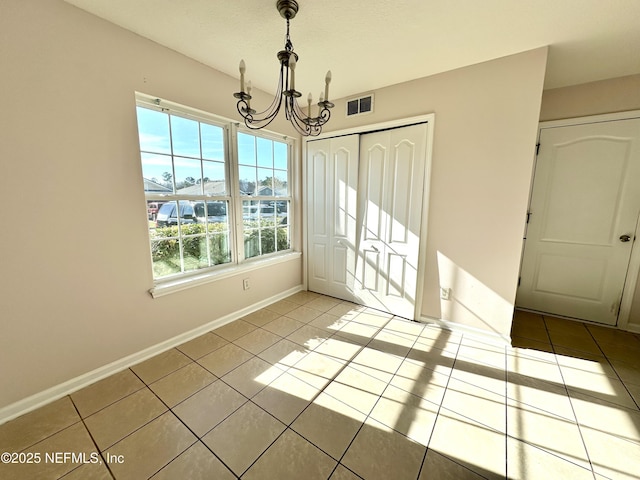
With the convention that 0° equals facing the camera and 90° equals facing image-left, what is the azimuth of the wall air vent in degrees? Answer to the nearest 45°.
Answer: approximately 45°

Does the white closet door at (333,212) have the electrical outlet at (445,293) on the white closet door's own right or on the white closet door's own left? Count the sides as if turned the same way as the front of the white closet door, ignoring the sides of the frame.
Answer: on the white closet door's own left

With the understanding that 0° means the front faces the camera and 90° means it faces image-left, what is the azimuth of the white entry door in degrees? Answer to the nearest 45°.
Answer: approximately 0°

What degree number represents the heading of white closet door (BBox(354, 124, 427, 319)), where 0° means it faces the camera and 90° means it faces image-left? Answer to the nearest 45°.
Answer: approximately 45°

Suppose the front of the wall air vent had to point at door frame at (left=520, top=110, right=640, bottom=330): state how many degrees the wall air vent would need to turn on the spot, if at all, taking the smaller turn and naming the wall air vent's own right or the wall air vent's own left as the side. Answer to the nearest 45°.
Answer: approximately 135° to the wall air vent's own left

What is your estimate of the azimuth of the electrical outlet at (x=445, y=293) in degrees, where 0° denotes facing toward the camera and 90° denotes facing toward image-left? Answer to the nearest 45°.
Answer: approximately 45°

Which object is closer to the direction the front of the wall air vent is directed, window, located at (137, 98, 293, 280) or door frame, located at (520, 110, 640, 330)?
the window
